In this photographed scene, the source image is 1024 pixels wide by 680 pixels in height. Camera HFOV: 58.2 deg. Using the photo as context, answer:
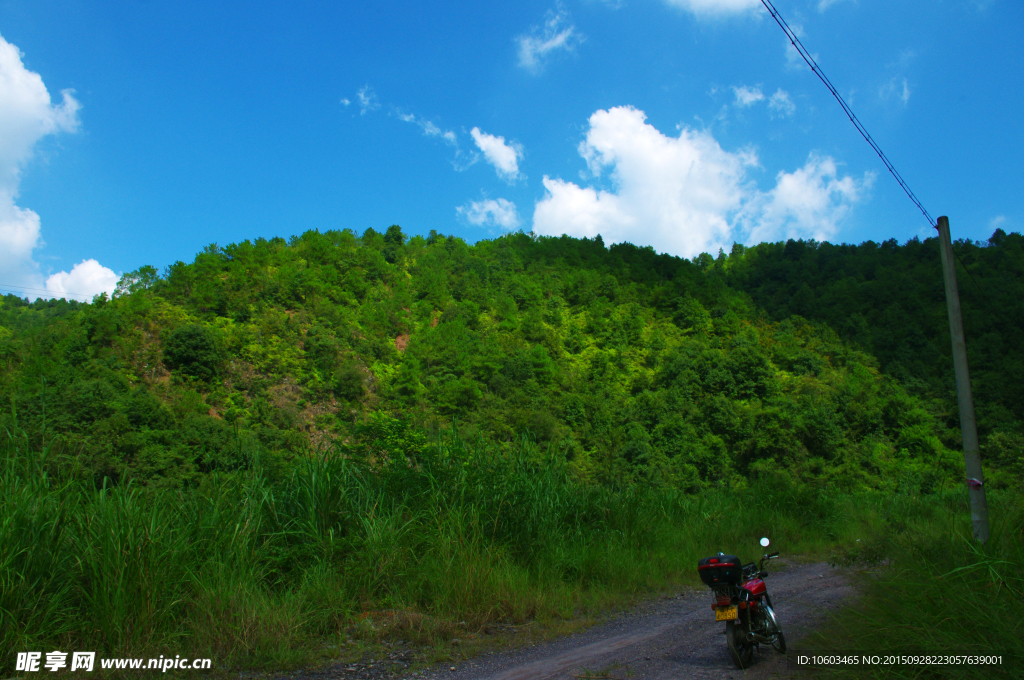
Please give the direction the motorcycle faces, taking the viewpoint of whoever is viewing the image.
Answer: facing away from the viewer and to the right of the viewer

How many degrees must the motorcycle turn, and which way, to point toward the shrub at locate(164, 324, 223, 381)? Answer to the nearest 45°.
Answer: approximately 90° to its left

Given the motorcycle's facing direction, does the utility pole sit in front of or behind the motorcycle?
in front
